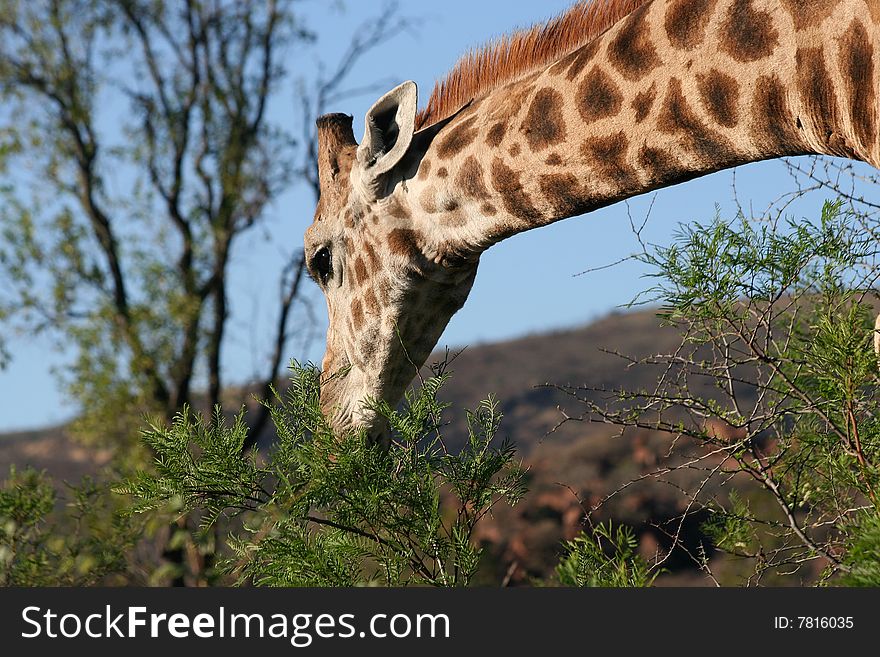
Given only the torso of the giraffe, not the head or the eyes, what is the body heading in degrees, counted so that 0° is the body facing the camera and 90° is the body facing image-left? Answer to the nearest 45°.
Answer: approximately 90°
